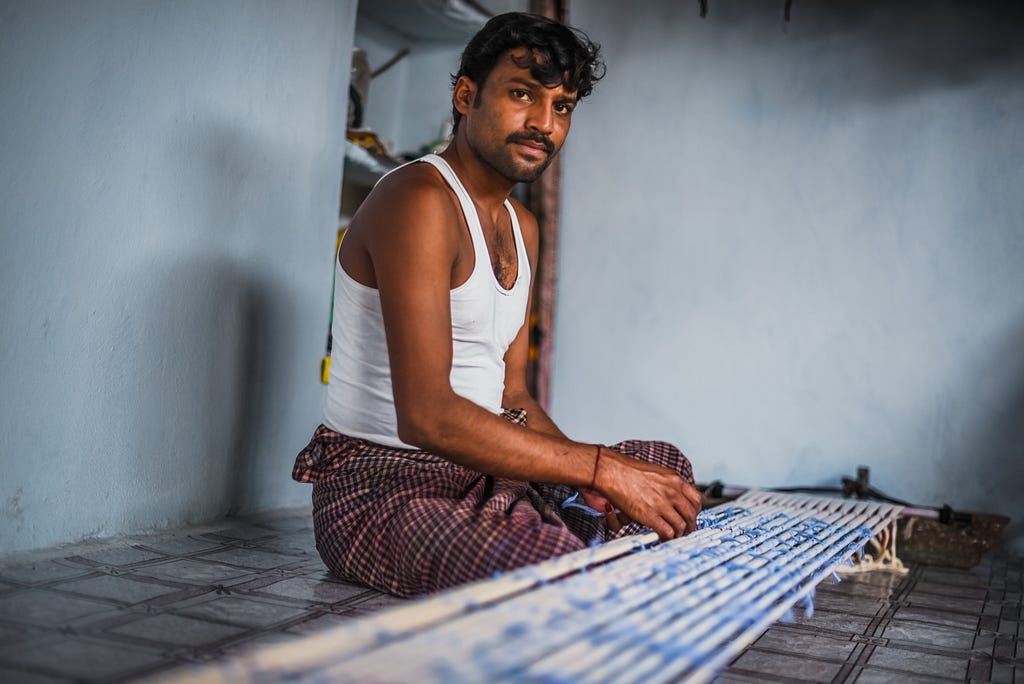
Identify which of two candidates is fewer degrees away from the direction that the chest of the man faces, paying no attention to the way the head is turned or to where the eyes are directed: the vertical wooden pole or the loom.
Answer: the loom

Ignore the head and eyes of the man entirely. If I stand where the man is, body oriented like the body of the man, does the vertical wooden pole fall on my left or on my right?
on my left

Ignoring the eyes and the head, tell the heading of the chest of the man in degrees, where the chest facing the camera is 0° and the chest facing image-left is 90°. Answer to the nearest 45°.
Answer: approximately 315°
